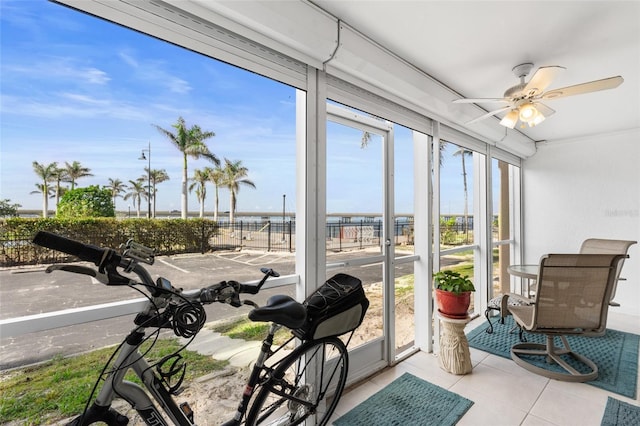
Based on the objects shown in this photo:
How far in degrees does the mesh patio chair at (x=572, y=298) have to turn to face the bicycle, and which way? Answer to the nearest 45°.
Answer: approximately 90° to its left

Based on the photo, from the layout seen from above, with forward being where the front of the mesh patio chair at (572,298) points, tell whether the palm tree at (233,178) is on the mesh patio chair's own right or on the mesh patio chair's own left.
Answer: on the mesh patio chair's own left

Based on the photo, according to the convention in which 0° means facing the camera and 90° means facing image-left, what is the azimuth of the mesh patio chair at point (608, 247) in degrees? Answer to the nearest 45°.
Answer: approximately 45°

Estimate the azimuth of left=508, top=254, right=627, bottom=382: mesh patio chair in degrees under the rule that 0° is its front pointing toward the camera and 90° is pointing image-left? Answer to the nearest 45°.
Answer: approximately 135°

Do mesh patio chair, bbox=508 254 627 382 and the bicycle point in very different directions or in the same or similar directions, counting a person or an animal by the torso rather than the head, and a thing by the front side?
very different directions

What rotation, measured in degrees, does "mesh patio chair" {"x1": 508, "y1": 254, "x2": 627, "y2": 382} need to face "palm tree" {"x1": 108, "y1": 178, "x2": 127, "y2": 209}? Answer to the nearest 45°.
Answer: approximately 90° to its left

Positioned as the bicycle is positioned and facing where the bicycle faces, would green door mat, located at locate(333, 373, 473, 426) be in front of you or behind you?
behind
